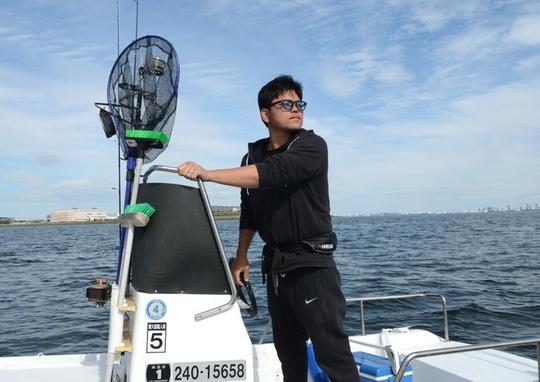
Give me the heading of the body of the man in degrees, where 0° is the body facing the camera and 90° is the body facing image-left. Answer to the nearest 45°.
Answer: approximately 45°

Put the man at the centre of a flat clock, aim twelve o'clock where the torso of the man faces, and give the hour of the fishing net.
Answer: The fishing net is roughly at 2 o'clock from the man.
